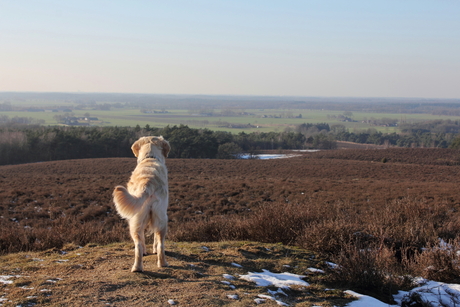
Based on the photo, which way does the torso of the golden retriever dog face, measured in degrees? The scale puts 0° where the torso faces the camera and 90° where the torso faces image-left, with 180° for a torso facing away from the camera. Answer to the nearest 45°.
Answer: approximately 180°
